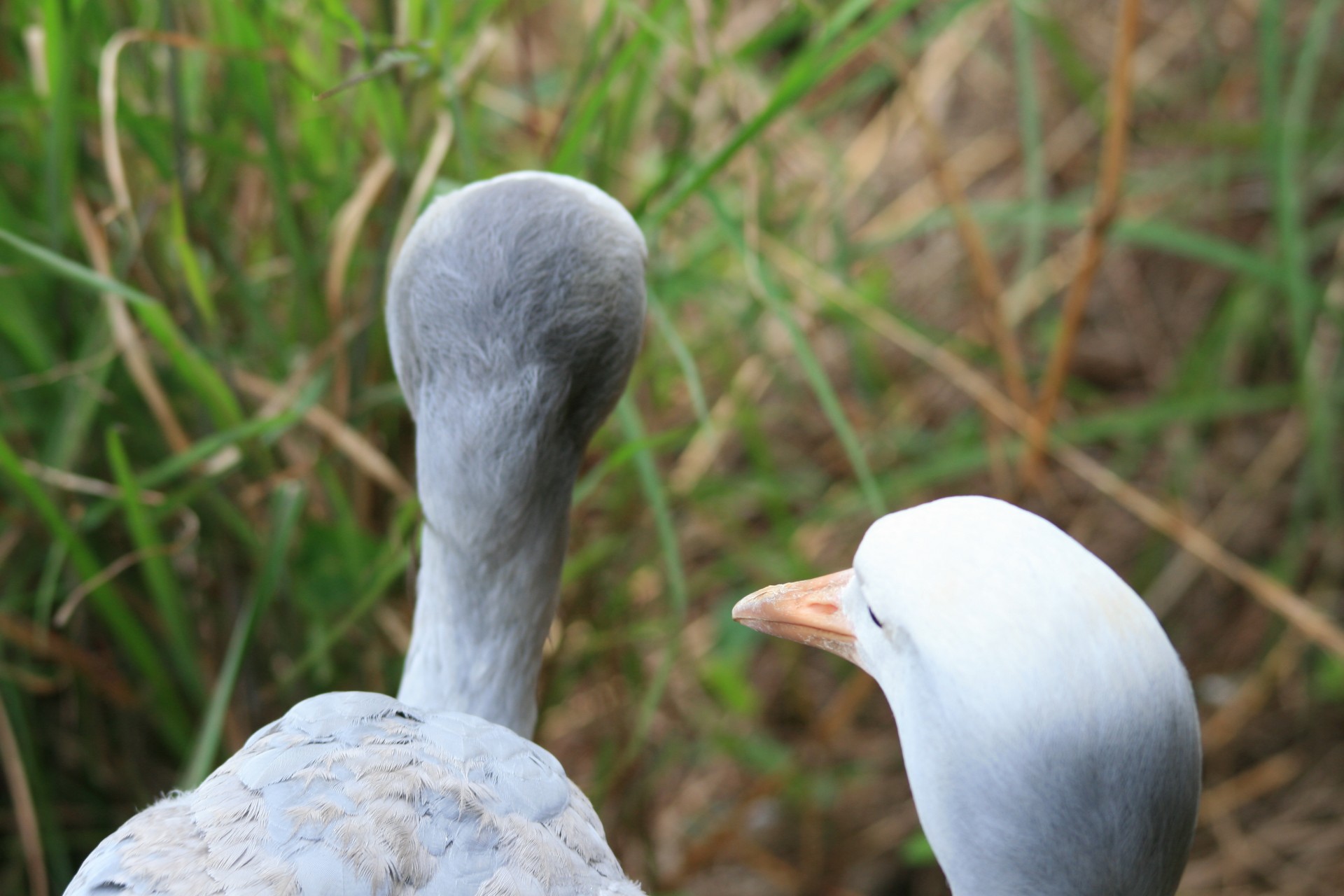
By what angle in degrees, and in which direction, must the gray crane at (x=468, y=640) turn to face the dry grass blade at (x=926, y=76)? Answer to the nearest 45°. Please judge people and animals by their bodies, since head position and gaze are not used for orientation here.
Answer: approximately 45° to its right

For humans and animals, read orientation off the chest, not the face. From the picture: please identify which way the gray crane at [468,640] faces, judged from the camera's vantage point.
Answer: facing away from the viewer
